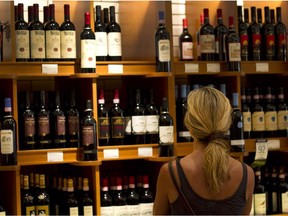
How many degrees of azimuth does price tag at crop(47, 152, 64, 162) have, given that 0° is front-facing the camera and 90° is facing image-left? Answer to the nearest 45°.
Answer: approximately 0°

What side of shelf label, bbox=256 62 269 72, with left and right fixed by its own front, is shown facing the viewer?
front

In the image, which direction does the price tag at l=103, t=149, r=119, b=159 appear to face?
toward the camera

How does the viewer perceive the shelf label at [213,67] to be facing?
facing the viewer

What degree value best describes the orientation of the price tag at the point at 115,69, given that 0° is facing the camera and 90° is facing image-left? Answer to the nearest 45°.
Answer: approximately 0°

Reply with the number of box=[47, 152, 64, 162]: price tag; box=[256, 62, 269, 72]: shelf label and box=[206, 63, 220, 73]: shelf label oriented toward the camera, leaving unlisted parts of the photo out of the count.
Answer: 3

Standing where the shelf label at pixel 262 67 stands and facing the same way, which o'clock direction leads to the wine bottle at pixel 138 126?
The wine bottle is roughly at 2 o'clock from the shelf label.

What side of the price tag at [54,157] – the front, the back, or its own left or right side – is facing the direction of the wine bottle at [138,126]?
left

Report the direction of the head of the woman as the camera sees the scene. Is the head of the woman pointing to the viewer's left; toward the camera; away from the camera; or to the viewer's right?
away from the camera
